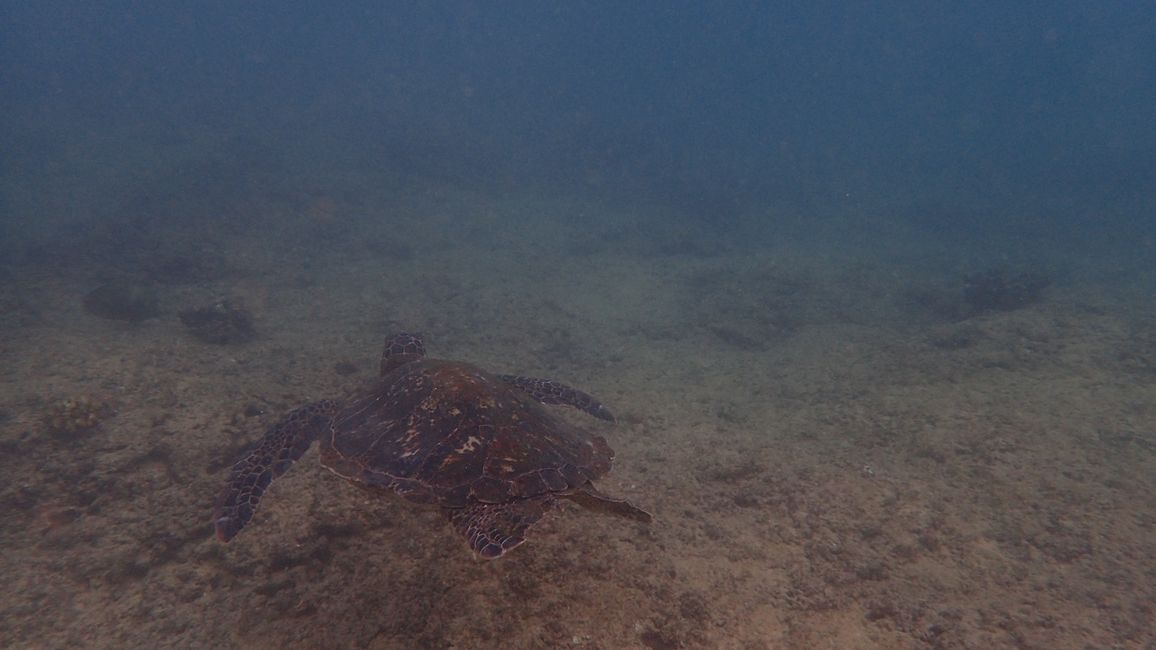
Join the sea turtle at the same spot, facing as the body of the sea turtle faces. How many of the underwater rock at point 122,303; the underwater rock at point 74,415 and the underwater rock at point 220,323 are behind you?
0

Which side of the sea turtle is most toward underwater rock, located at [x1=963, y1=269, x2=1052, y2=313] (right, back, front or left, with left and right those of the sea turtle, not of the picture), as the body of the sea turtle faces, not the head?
right

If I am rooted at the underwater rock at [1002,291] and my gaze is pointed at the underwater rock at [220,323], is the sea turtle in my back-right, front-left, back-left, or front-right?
front-left

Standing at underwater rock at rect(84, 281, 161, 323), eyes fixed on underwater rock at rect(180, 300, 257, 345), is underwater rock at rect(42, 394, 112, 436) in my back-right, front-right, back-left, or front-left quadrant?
front-right

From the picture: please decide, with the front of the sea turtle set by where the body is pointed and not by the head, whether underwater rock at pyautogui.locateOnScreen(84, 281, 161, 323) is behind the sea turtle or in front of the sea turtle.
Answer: in front

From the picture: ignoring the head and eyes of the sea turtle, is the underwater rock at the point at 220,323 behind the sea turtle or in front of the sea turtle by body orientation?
in front

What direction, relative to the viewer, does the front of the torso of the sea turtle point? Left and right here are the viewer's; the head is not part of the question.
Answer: facing away from the viewer and to the left of the viewer

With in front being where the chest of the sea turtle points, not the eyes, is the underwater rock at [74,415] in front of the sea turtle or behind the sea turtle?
in front
